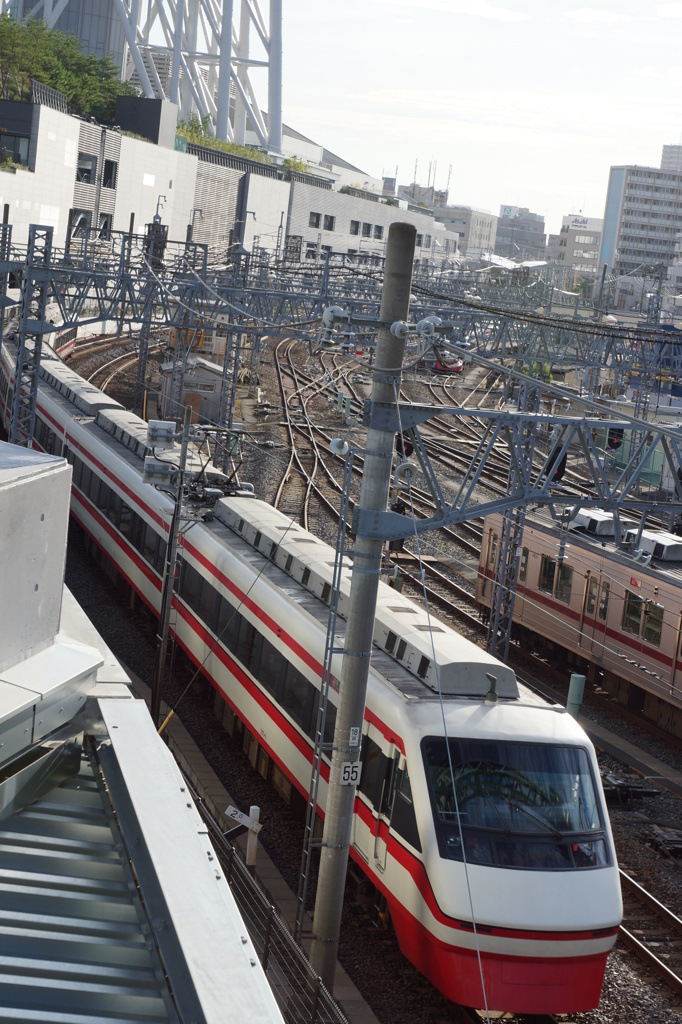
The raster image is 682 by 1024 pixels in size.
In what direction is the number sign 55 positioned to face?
toward the camera

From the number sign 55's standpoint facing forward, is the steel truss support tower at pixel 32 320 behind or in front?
behind

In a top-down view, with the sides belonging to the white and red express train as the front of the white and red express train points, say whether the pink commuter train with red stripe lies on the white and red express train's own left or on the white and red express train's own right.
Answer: on the white and red express train's own left

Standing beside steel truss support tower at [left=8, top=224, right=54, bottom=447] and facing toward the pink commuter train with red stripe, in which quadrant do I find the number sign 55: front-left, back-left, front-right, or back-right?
front-right

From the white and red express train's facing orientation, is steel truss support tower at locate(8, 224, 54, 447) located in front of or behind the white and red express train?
behind
